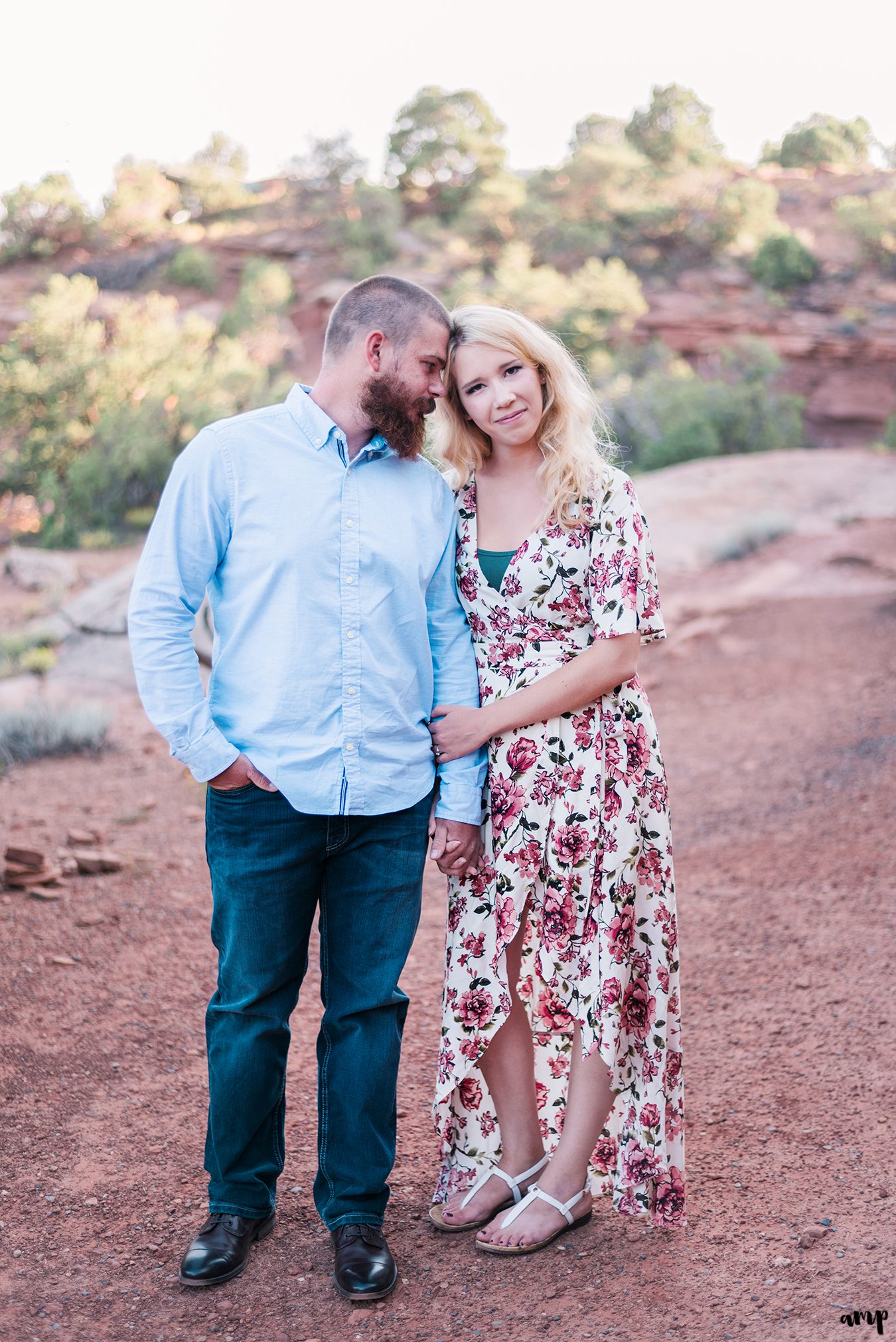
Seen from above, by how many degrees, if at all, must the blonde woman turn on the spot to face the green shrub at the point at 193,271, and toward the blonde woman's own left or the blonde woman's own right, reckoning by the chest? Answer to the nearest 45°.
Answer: approximately 135° to the blonde woman's own right

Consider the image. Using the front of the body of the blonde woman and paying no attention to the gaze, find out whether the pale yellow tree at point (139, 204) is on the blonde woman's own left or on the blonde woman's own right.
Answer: on the blonde woman's own right

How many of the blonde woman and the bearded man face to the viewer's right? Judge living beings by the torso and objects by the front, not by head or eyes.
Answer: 0

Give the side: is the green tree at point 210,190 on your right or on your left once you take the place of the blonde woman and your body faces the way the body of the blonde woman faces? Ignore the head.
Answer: on your right

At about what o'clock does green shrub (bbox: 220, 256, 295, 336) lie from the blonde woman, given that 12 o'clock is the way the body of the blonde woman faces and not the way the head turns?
The green shrub is roughly at 4 o'clock from the blonde woman.

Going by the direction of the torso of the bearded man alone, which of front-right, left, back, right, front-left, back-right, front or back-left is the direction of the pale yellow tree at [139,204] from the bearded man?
back
